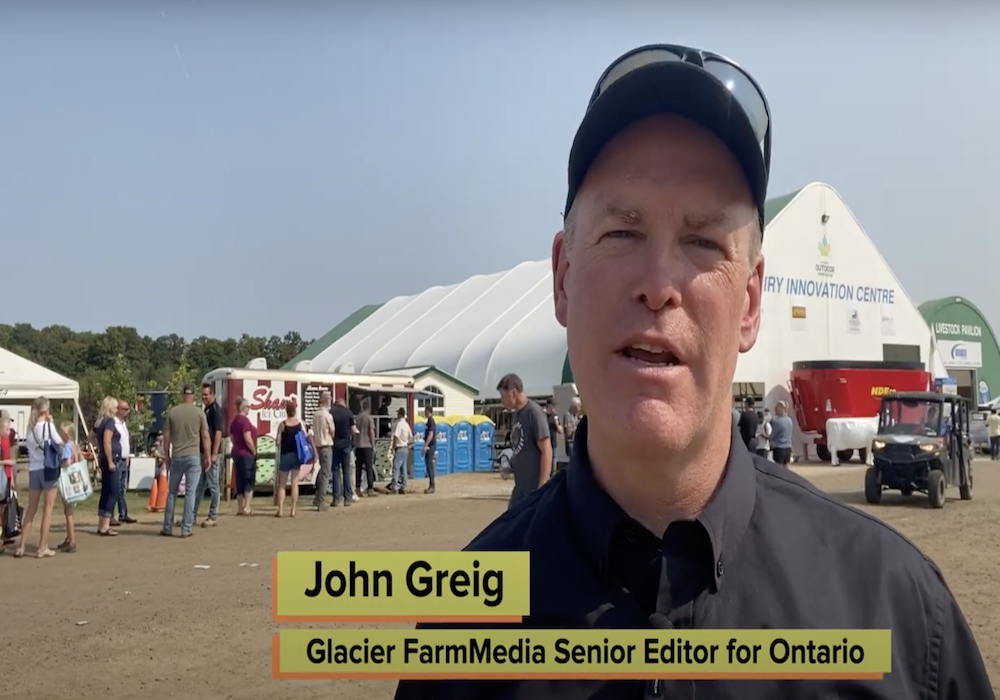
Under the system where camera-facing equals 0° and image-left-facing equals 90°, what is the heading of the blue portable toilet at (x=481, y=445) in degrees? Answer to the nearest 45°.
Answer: approximately 0°

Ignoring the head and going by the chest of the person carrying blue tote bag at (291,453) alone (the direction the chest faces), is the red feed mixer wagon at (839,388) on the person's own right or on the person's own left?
on the person's own right

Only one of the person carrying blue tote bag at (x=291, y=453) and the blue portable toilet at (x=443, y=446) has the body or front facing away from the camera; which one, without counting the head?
the person carrying blue tote bag

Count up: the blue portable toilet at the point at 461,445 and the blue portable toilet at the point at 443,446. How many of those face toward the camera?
2

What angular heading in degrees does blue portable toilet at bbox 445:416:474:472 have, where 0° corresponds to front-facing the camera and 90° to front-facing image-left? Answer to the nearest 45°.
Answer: approximately 0°

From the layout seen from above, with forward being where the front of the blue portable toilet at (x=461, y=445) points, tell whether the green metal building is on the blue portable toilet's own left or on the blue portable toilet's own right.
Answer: on the blue portable toilet's own left

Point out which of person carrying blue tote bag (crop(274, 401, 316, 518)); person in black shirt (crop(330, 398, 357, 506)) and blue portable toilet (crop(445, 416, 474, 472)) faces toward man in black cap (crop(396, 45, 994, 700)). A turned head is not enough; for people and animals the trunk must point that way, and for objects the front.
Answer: the blue portable toilet

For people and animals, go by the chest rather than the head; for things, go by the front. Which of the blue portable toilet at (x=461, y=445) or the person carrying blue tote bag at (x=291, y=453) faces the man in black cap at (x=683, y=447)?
the blue portable toilet

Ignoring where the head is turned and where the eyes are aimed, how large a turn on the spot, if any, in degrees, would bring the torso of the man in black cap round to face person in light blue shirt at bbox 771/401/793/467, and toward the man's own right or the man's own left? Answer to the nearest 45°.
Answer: approximately 180°

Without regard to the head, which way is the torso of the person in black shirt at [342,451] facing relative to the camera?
away from the camera

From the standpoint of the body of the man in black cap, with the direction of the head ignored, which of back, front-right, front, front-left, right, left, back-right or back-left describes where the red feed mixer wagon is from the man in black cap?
back
